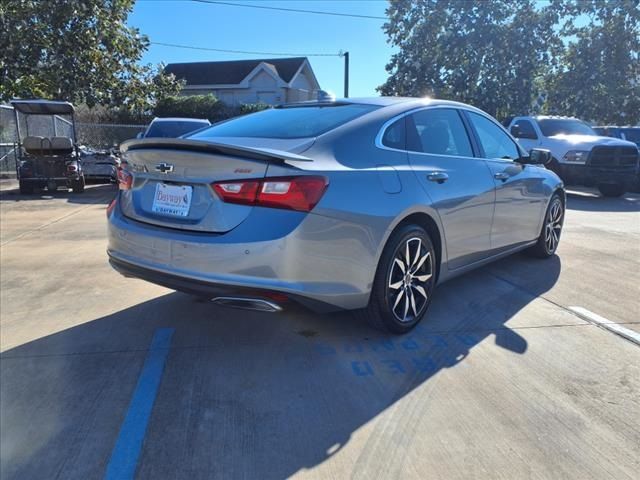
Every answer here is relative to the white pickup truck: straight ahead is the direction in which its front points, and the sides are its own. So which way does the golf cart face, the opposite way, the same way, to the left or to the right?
the opposite way

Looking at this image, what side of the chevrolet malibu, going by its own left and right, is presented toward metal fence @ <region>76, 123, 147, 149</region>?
left

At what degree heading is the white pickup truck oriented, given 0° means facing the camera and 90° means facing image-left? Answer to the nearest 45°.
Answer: approximately 315°

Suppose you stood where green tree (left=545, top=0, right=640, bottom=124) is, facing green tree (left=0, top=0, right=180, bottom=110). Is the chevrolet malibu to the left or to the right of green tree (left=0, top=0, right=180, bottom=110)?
left

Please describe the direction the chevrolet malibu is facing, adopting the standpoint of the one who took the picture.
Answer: facing away from the viewer and to the right of the viewer

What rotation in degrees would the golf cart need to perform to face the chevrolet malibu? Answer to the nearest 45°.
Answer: approximately 180°

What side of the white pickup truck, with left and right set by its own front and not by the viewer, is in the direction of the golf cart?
right

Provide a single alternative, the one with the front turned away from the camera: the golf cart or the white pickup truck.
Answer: the golf cart

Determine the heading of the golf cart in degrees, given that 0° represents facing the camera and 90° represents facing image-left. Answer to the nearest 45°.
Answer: approximately 180°

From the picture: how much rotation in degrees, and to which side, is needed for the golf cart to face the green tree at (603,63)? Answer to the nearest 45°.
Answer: approximately 90° to its right

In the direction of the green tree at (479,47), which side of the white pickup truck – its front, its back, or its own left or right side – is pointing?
back

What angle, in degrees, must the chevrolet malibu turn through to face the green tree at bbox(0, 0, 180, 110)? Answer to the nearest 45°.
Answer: approximately 90° to its left
